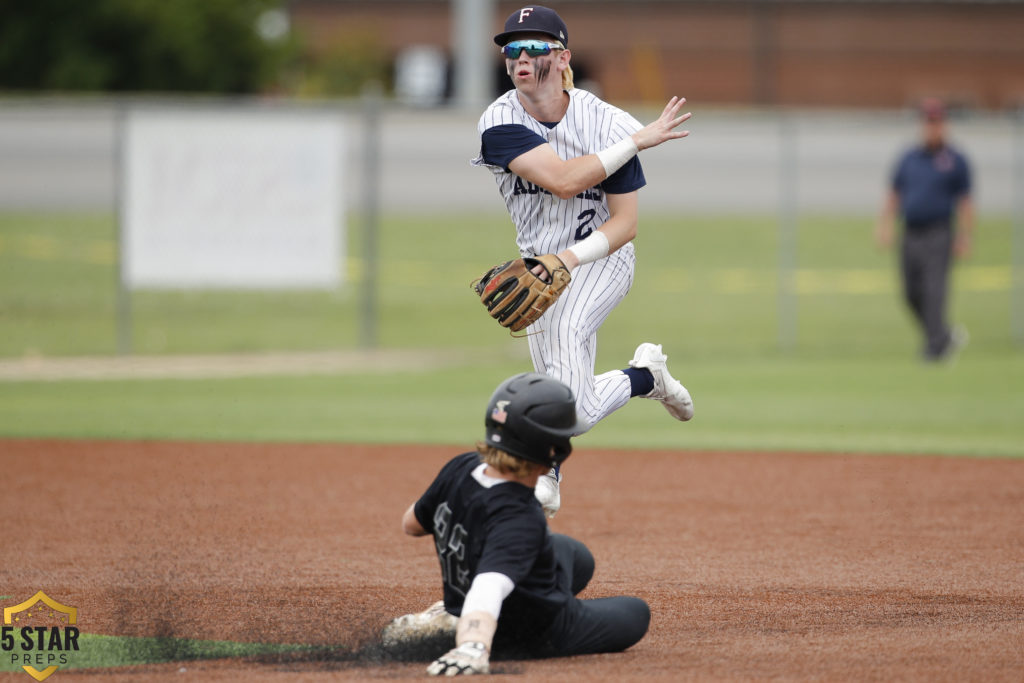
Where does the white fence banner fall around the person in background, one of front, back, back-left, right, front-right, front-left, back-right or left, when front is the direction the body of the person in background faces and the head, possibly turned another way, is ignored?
right

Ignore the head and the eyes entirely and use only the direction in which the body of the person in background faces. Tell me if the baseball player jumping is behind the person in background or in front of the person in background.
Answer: in front

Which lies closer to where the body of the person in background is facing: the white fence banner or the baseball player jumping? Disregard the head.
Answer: the baseball player jumping

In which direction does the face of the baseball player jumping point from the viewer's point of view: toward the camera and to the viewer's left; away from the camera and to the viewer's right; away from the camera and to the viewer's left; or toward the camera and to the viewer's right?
toward the camera and to the viewer's left

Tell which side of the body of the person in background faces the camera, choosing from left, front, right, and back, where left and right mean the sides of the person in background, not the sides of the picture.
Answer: front

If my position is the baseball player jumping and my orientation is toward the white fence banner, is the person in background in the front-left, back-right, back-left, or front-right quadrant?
front-right

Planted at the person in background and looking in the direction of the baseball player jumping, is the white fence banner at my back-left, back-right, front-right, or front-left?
front-right

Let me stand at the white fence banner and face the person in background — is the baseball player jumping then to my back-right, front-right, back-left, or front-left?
front-right

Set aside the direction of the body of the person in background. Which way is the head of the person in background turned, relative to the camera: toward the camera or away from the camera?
toward the camera
